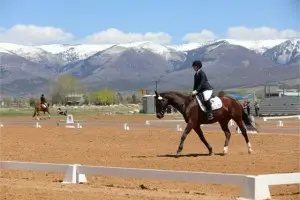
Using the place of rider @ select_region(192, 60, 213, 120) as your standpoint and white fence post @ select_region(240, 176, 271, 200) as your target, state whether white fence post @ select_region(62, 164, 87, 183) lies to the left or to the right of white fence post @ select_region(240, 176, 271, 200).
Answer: right

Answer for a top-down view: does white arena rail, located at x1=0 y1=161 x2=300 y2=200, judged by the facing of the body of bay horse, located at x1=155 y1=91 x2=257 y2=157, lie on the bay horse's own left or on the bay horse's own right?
on the bay horse's own left

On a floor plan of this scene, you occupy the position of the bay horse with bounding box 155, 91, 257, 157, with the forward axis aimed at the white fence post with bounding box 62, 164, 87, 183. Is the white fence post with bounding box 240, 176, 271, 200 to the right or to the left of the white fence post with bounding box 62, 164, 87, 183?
left

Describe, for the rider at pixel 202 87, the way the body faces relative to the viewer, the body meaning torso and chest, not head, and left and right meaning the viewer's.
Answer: facing to the left of the viewer

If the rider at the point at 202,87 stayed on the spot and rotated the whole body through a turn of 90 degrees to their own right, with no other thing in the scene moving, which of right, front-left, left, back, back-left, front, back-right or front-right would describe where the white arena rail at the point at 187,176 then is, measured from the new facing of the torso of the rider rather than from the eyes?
back

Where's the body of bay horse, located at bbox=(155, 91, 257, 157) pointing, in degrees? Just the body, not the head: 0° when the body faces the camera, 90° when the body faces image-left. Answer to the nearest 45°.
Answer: approximately 90°

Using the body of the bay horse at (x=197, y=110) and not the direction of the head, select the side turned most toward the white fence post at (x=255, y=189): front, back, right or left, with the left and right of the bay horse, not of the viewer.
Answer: left

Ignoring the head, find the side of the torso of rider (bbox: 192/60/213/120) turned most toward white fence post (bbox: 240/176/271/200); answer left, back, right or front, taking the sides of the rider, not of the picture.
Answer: left
